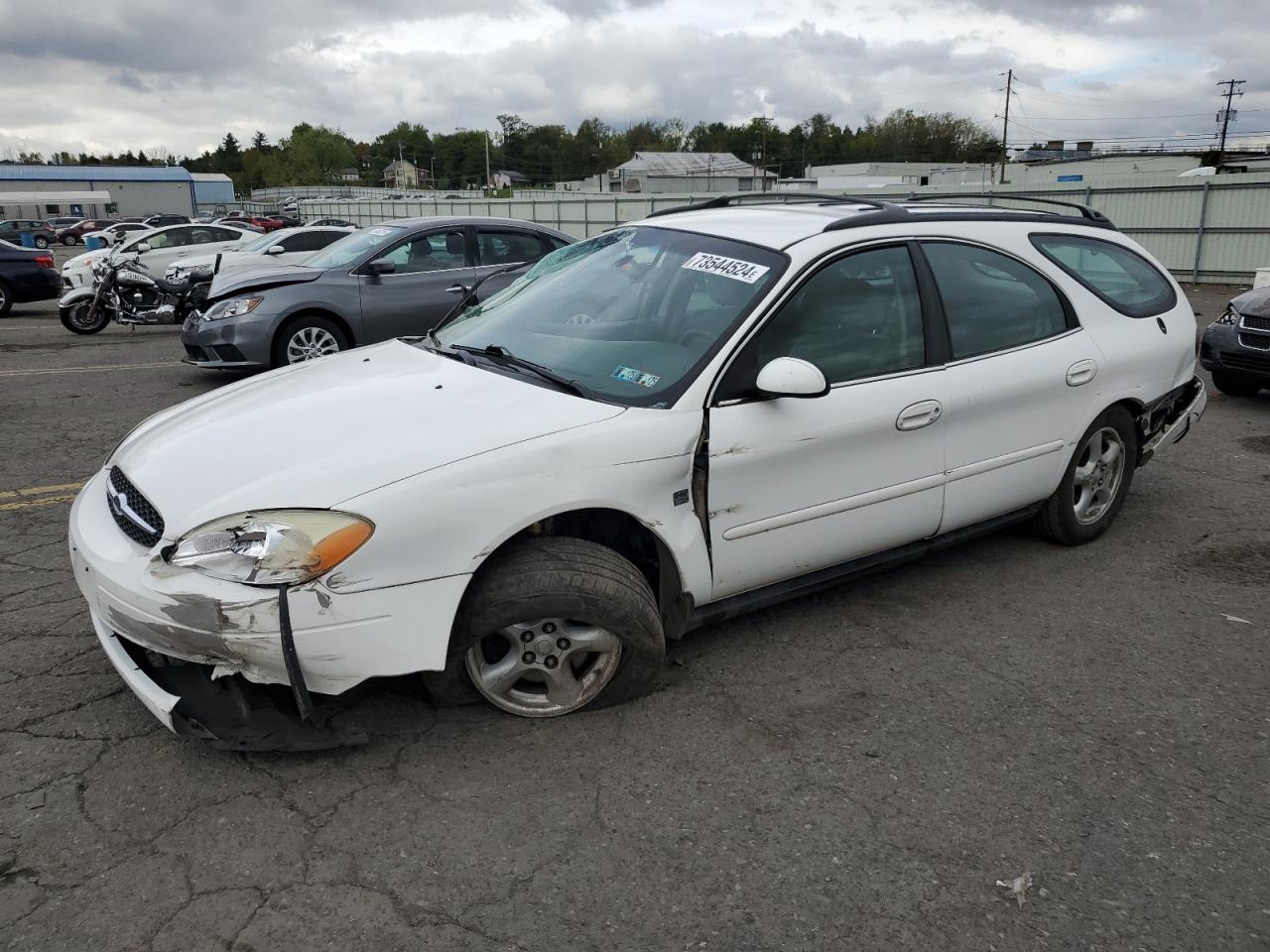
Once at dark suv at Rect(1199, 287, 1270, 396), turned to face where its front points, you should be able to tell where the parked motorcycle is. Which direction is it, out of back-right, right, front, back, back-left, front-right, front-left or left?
front-right

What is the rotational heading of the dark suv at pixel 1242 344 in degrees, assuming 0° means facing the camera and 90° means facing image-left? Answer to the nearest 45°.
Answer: approximately 45°

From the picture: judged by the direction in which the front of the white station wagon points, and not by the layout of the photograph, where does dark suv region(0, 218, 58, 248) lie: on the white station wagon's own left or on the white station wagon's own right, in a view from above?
on the white station wagon's own right

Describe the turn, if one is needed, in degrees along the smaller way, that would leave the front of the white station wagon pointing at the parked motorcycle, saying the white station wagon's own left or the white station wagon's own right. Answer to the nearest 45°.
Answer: approximately 90° to the white station wagon's own right

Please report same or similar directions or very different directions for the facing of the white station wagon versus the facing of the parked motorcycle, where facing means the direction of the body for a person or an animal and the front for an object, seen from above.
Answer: same or similar directions

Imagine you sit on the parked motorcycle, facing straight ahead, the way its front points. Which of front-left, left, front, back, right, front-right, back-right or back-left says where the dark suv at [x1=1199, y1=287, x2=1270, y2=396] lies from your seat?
back-left

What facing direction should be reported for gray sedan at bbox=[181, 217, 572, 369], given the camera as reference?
facing the viewer and to the left of the viewer

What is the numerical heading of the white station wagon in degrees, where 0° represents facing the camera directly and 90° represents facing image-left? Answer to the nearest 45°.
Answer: approximately 45°

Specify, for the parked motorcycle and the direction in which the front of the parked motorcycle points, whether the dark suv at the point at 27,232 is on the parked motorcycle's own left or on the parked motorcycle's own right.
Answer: on the parked motorcycle's own right

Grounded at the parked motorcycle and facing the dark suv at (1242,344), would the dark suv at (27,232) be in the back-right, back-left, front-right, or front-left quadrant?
back-left

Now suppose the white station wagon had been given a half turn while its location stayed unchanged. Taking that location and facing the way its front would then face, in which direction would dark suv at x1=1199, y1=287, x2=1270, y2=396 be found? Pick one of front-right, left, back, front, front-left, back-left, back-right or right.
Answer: front

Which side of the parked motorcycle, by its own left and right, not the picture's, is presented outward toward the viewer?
left
